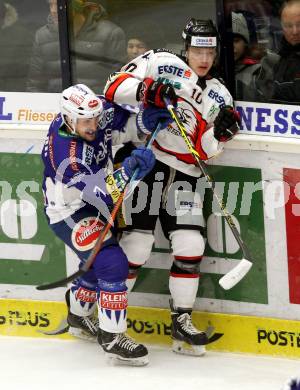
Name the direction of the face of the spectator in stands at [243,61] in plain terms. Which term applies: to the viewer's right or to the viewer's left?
to the viewer's left

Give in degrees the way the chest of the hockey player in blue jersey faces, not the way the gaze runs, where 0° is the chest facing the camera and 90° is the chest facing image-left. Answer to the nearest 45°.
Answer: approximately 315°

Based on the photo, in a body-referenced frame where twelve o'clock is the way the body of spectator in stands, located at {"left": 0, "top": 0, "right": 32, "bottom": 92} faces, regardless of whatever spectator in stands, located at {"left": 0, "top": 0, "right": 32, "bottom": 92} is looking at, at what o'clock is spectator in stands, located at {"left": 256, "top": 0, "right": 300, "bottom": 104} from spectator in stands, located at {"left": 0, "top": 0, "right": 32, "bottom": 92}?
spectator in stands, located at {"left": 256, "top": 0, "right": 300, "bottom": 104} is roughly at 10 o'clock from spectator in stands, located at {"left": 0, "top": 0, "right": 32, "bottom": 92}.

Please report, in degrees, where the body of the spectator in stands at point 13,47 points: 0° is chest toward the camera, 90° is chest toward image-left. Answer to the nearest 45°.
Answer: approximately 0°

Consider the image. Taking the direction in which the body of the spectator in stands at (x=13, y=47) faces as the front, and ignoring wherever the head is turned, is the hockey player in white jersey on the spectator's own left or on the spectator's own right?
on the spectator's own left

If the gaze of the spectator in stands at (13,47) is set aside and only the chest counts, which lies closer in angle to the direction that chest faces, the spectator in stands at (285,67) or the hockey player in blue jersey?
the hockey player in blue jersey

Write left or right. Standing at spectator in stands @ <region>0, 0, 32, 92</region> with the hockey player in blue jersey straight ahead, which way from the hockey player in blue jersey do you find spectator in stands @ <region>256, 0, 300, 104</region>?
left

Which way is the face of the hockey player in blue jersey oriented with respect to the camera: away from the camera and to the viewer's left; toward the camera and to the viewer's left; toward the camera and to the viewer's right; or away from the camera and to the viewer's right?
toward the camera and to the viewer's right

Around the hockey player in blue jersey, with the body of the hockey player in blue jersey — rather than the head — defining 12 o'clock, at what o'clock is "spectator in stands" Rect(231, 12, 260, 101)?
The spectator in stands is roughly at 10 o'clock from the hockey player in blue jersey.
